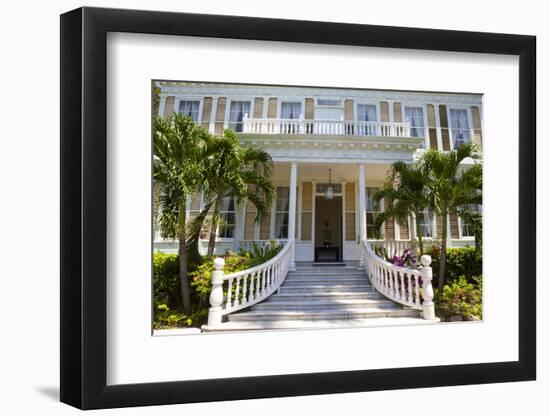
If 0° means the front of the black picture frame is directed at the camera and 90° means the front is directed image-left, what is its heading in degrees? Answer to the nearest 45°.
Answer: approximately 315°
